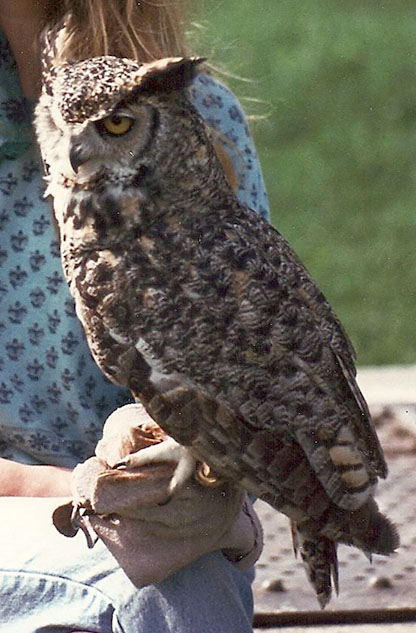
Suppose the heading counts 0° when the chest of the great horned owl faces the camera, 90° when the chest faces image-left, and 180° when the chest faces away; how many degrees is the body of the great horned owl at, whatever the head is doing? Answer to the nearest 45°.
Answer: approximately 90°
